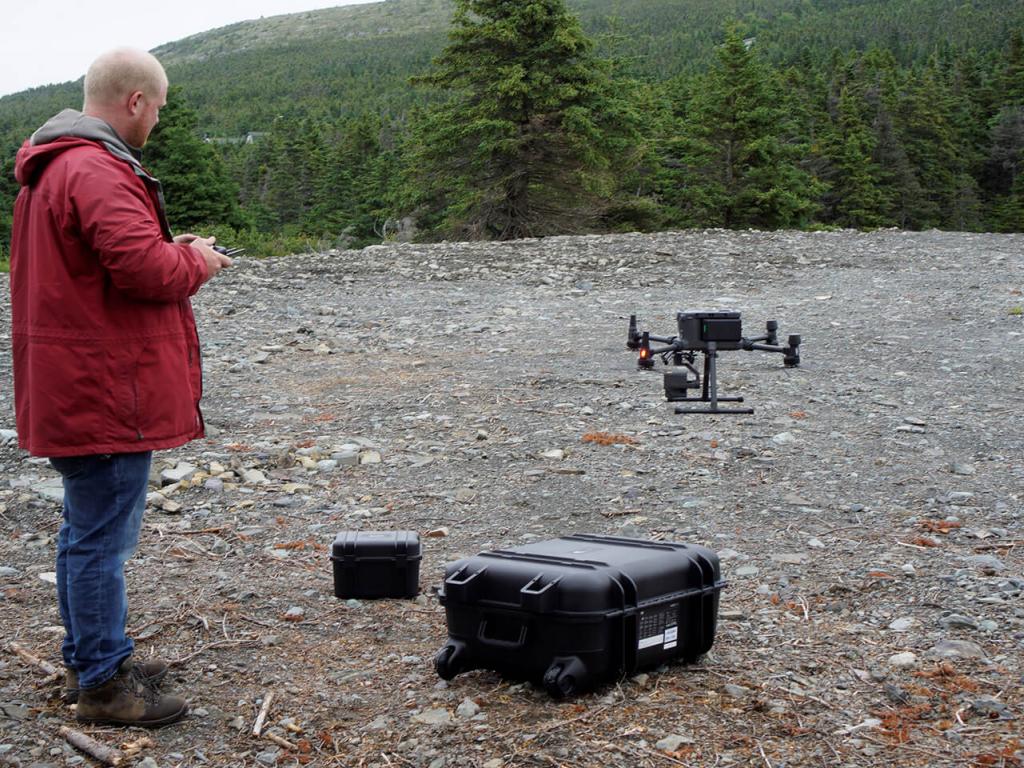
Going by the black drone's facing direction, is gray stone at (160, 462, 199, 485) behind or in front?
in front

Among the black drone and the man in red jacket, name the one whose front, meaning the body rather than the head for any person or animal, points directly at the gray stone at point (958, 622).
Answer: the man in red jacket

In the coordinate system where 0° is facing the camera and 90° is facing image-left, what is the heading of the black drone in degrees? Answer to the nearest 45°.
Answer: approximately 90°

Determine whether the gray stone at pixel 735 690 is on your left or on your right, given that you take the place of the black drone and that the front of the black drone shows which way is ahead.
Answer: on your left

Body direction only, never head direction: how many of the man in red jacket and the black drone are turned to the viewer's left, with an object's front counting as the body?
1

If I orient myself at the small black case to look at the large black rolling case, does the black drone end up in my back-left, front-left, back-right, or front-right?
back-left

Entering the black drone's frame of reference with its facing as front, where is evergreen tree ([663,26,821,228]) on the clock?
The evergreen tree is roughly at 3 o'clock from the black drone.

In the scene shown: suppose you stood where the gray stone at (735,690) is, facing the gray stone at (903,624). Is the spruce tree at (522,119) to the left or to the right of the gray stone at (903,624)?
left

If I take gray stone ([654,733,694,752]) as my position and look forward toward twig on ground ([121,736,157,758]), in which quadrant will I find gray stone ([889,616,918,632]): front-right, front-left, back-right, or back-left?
back-right

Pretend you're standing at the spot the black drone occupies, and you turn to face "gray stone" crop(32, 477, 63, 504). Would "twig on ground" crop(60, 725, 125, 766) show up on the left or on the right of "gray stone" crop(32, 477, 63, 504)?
left

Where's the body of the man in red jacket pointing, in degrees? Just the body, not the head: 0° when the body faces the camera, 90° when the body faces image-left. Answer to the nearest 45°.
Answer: approximately 270°
